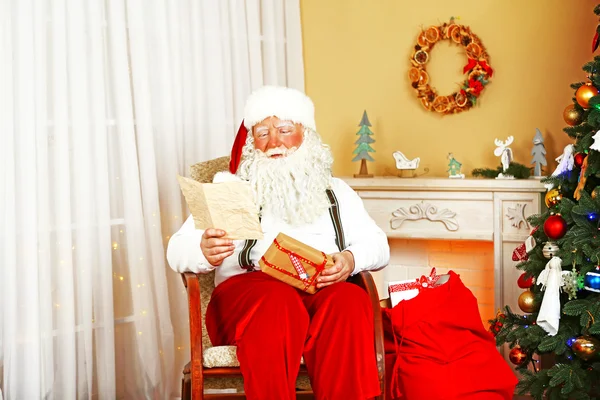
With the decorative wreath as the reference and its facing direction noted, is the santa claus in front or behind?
in front

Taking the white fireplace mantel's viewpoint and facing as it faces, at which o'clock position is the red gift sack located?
The red gift sack is roughly at 12 o'clock from the white fireplace mantel.

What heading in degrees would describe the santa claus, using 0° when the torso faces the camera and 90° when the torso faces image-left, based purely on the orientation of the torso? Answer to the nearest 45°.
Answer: approximately 0°

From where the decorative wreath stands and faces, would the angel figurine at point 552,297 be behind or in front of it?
in front

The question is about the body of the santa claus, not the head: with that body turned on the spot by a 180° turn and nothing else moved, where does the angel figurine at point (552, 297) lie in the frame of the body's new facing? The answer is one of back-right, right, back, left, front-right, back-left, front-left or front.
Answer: right

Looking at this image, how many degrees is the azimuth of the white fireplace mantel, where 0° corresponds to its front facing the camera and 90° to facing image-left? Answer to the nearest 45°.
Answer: approximately 0°

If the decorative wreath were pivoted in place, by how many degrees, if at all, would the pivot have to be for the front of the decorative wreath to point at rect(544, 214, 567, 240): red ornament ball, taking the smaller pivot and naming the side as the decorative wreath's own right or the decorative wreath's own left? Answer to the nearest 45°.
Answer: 0° — it already faces it

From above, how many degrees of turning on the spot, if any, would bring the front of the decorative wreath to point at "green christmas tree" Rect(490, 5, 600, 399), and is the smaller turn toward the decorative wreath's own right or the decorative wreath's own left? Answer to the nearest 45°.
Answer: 0° — it already faces it

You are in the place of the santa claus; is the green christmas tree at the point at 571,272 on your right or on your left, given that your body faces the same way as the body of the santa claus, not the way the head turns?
on your left
